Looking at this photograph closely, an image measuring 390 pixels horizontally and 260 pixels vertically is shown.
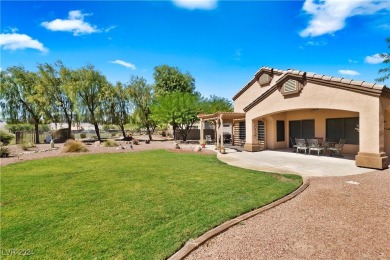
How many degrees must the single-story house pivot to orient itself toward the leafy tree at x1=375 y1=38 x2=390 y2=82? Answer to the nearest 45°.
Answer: approximately 180°

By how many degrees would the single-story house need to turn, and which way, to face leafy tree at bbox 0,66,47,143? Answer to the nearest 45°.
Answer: approximately 45° to its right

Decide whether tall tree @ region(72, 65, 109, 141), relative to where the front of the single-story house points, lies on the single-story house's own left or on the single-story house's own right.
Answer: on the single-story house's own right

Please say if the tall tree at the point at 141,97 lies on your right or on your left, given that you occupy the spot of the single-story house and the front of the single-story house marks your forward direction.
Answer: on your right

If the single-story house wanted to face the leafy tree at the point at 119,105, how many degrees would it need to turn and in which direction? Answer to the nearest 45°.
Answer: approximately 90° to its right

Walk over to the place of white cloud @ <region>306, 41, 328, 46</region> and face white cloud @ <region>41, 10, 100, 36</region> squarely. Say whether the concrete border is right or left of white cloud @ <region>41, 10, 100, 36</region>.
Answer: left

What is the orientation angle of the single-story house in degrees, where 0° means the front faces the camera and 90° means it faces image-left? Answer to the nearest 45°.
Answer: approximately 45°

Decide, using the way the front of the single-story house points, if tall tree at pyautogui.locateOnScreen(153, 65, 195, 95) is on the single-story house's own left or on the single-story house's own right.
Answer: on the single-story house's own right

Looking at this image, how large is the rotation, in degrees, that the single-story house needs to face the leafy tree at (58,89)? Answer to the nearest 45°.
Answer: approximately 45° to its right
